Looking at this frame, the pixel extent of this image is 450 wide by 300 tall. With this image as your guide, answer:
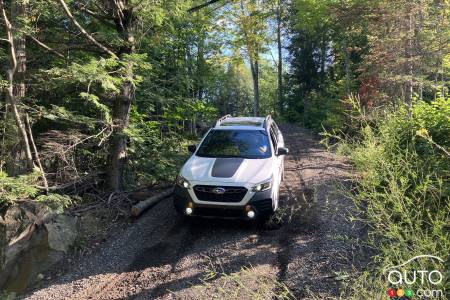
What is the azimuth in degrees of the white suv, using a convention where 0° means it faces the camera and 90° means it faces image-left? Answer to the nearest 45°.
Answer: approximately 0°

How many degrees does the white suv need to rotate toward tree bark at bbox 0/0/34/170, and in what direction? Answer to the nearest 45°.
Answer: approximately 90° to its right

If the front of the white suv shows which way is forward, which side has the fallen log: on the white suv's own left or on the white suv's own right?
on the white suv's own right

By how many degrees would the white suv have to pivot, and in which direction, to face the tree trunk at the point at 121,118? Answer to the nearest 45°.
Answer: approximately 135° to its right
